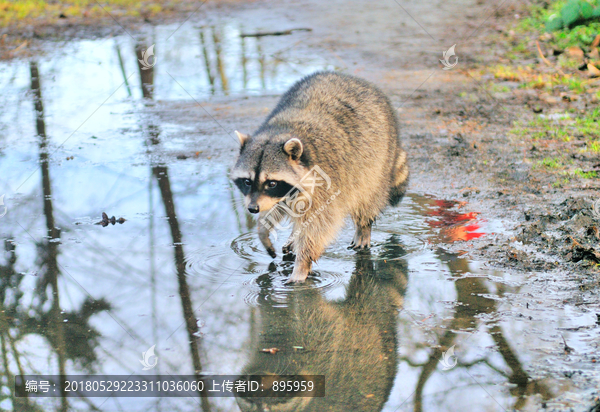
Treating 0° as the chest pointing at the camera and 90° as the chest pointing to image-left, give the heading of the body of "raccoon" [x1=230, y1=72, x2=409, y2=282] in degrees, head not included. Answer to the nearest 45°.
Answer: approximately 45°

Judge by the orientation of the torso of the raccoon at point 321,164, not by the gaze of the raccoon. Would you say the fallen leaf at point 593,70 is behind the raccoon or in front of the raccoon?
behind
